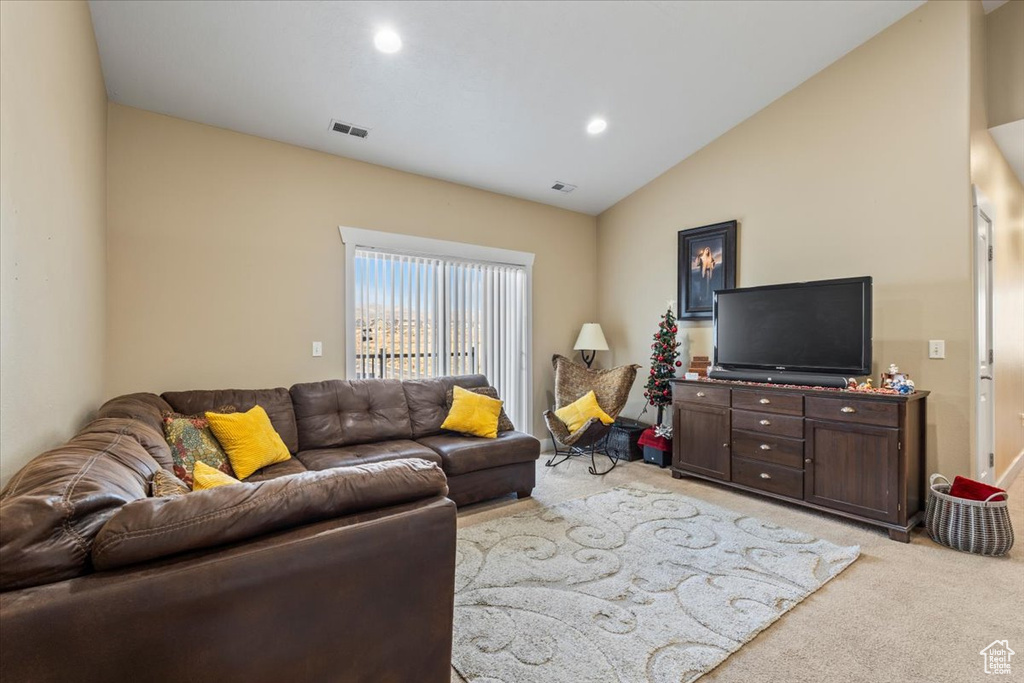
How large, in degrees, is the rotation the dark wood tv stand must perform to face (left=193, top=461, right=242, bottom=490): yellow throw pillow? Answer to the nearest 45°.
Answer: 0° — it already faces it

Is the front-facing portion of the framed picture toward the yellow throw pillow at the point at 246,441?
yes

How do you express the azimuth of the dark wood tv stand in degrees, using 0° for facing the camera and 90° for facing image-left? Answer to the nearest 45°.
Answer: approximately 45°

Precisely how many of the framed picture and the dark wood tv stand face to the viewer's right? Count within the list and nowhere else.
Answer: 0

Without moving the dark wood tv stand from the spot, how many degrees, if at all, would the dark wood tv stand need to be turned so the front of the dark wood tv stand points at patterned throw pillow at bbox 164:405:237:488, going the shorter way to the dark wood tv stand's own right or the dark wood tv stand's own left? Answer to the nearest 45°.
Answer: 0° — it already faces it

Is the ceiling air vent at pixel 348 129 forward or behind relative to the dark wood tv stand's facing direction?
forward

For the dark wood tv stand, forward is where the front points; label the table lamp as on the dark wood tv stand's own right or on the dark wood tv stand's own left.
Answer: on the dark wood tv stand's own right

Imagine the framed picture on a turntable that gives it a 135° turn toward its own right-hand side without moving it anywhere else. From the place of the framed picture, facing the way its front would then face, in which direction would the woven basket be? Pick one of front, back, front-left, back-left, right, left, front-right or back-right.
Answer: back-right

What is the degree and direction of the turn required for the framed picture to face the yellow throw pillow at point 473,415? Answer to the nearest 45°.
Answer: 0° — it already faces it

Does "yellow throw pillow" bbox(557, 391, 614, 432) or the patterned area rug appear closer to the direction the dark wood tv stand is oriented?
the patterned area rug

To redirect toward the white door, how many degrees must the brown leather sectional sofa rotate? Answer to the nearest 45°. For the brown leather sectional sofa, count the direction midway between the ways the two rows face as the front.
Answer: approximately 45° to its left

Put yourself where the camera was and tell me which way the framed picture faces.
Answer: facing the viewer and to the left of the viewer

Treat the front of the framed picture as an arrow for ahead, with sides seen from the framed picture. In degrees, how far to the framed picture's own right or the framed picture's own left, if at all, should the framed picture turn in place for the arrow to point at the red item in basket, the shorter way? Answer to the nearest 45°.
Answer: approximately 90° to the framed picture's own left
